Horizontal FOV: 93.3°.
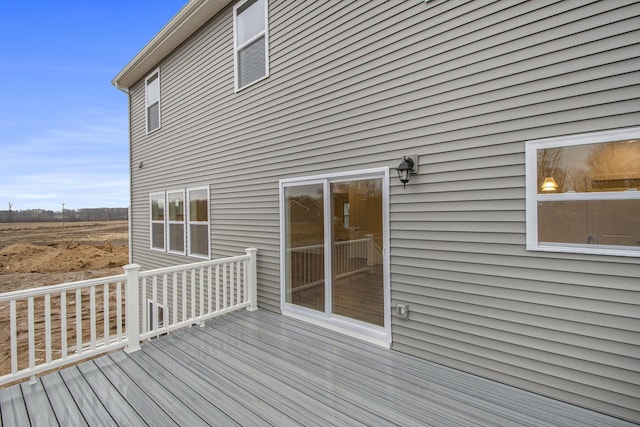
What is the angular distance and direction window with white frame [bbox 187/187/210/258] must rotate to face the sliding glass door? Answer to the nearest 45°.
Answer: approximately 90° to its left

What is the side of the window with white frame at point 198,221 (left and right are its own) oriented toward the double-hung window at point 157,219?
right

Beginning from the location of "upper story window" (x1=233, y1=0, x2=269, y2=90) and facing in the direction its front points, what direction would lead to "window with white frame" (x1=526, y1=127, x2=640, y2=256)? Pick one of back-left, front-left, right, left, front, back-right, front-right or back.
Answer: left

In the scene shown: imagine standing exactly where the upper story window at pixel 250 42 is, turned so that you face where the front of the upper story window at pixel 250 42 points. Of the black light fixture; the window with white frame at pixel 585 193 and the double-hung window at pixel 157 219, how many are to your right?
1

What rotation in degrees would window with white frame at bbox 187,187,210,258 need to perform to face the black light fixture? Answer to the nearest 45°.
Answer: approximately 90° to its left

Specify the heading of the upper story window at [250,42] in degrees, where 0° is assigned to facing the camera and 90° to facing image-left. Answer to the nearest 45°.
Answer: approximately 45°

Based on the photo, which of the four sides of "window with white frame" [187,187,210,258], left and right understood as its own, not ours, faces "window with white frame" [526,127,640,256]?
left

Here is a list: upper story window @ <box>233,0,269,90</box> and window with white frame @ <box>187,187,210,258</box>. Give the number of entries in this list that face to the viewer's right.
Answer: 0
